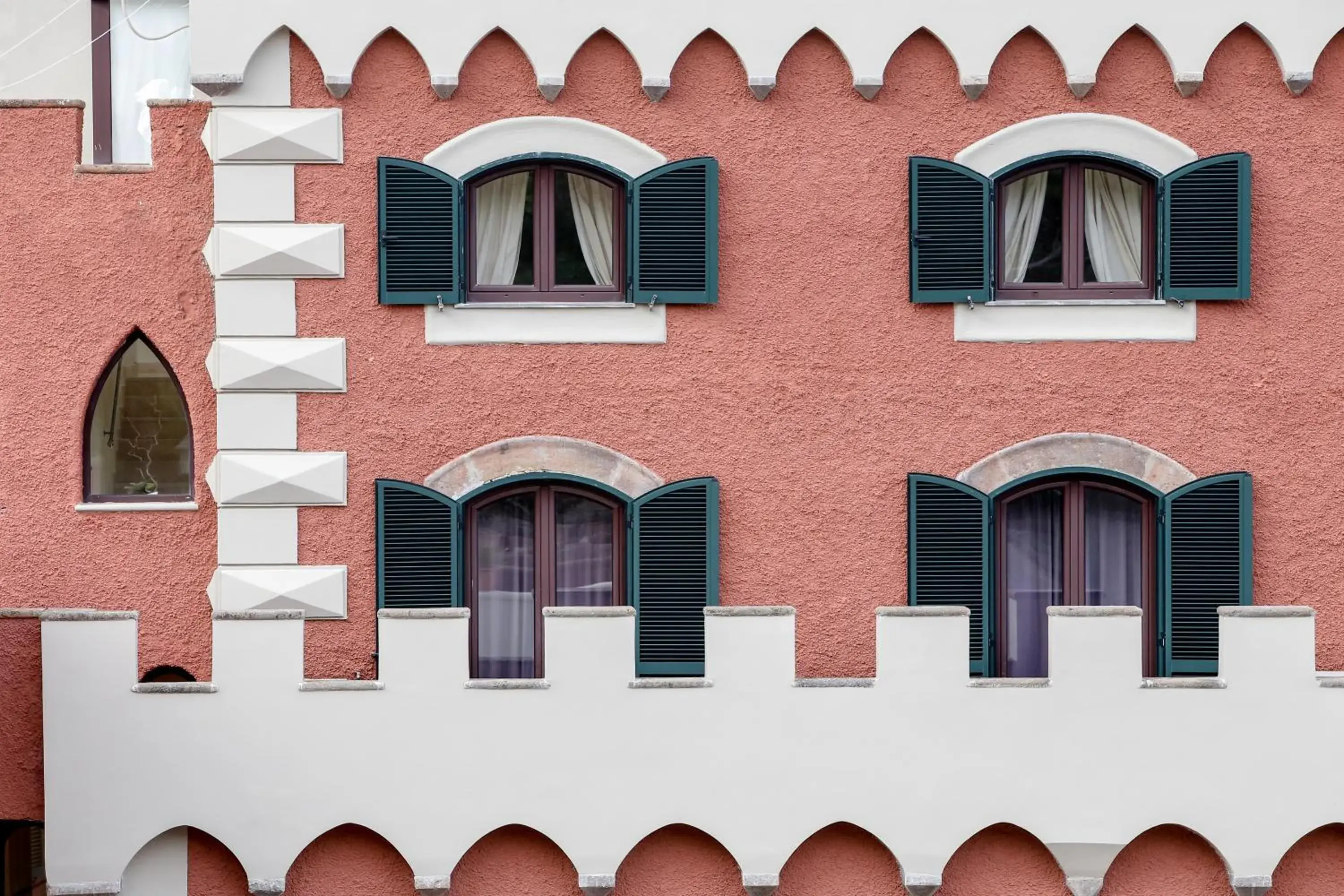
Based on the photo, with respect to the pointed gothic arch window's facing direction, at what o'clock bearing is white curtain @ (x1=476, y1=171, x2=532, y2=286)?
The white curtain is roughly at 10 o'clock from the pointed gothic arch window.

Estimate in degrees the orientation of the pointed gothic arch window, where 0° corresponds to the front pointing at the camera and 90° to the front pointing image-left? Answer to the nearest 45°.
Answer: approximately 0°

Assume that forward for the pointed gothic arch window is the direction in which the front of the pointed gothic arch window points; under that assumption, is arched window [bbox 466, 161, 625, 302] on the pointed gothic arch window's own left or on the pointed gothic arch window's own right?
on the pointed gothic arch window's own left

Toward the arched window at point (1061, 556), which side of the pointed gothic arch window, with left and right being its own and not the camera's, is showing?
left

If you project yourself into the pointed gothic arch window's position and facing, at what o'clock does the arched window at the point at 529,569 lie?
The arched window is roughly at 10 o'clock from the pointed gothic arch window.

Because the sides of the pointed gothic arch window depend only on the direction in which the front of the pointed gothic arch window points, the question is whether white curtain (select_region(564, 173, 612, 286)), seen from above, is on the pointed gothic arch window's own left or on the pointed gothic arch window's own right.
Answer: on the pointed gothic arch window's own left

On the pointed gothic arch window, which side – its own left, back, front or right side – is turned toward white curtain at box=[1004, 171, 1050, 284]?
left
